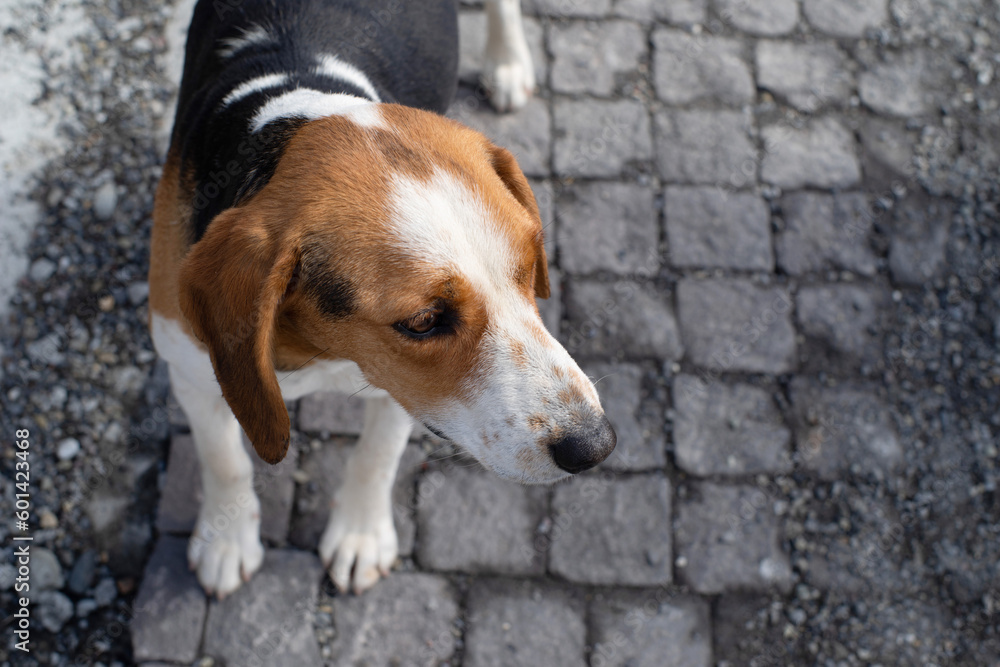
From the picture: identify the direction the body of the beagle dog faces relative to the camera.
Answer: toward the camera

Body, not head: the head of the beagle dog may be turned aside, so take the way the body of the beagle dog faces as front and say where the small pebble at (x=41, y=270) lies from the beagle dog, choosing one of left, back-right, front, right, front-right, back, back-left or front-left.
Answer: back-right

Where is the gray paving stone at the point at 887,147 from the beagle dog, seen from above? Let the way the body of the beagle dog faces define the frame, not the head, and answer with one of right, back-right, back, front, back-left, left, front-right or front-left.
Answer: back-left

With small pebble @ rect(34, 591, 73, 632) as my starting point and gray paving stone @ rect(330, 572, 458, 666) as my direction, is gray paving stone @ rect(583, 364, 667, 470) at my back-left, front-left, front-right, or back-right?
front-left

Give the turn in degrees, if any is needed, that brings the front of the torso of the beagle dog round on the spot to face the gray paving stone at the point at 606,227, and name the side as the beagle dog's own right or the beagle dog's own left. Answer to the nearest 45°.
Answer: approximately 135° to the beagle dog's own left

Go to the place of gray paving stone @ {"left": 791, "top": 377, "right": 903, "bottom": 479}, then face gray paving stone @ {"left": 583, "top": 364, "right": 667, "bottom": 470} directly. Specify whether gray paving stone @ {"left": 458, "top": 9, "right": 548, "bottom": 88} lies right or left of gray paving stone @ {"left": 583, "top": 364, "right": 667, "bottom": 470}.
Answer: right

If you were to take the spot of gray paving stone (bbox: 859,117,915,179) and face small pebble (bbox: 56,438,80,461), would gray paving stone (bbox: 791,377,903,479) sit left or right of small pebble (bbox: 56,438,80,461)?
left
